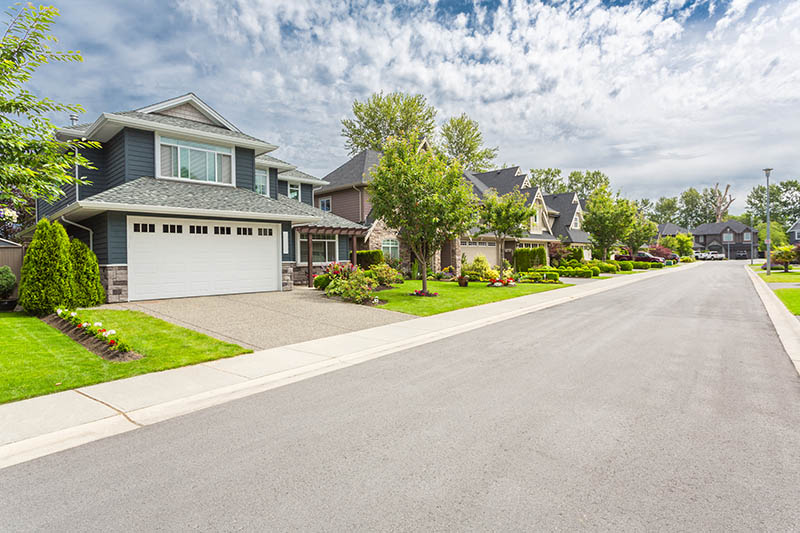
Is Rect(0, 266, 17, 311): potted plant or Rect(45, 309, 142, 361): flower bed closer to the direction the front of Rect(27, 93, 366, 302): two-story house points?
the flower bed

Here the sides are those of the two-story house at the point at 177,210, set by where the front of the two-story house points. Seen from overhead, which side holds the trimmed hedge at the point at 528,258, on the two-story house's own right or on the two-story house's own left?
on the two-story house's own left

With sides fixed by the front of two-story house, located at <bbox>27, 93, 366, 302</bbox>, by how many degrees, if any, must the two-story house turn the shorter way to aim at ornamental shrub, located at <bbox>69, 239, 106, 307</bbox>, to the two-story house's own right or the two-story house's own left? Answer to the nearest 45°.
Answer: approximately 90° to the two-story house's own right

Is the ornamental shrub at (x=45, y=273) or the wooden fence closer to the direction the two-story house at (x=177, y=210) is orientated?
the ornamental shrub

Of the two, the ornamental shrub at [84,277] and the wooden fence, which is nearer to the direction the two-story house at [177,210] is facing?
the ornamental shrub

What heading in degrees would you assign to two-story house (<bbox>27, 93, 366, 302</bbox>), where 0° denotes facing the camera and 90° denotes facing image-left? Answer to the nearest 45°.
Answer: approximately 315°

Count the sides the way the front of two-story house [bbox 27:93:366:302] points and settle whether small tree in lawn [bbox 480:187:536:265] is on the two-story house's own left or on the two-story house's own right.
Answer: on the two-story house's own left

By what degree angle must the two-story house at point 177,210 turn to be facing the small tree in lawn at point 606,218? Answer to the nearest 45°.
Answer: approximately 45° to its left

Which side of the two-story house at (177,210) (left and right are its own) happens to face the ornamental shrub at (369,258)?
left

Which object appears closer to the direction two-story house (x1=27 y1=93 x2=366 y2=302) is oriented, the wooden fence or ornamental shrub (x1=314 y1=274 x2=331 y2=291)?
the ornamental shrub

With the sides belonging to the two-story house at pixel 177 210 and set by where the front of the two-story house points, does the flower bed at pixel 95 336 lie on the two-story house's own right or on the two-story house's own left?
on the two-story house's own right

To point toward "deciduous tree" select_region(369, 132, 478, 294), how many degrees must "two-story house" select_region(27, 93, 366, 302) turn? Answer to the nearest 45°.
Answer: approximately 45° to its left

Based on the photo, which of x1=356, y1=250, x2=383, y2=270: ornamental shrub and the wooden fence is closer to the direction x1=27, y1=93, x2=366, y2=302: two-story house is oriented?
the ornamental shrub

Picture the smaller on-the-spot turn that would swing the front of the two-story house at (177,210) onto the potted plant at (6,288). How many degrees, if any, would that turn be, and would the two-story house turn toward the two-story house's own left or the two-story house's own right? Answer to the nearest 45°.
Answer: approximately 135° to the two-story house's own right

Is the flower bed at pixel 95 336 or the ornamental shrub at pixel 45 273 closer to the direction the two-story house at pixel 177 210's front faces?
the flower bed
